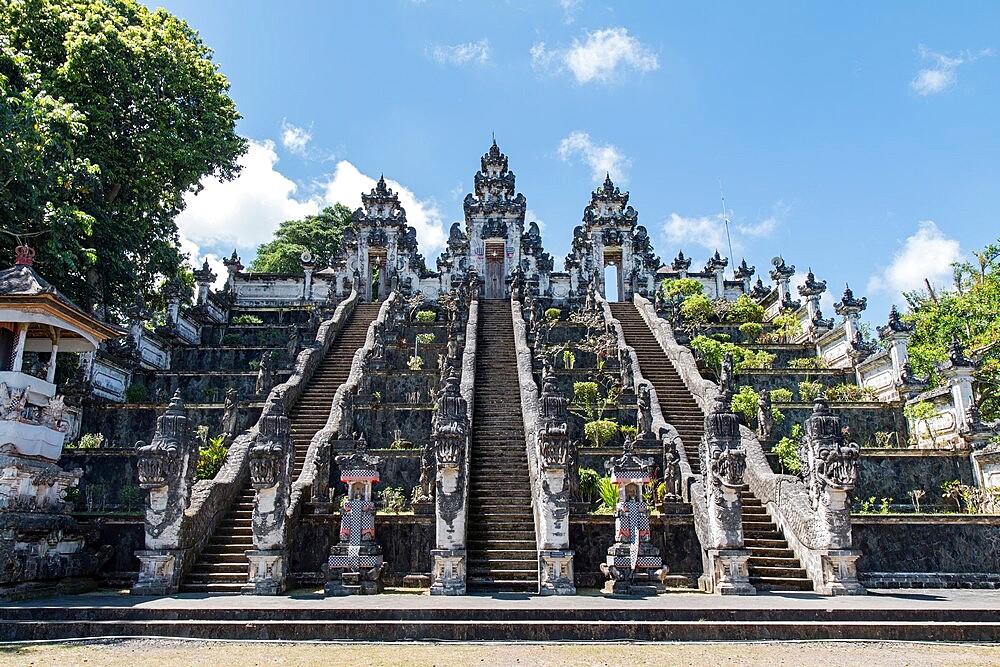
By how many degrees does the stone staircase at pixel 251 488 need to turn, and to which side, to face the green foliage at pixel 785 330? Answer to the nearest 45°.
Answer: approximately 135° to its left

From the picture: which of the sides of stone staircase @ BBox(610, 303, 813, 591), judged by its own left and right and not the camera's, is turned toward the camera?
front

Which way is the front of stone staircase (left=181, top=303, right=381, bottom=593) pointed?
toward the camera

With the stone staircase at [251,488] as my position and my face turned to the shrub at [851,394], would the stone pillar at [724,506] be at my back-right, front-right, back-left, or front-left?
front-right

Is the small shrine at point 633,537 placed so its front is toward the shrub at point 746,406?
no

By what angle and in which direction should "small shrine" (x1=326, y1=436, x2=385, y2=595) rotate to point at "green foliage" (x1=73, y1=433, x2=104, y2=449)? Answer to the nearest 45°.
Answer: approximately 135° to its right

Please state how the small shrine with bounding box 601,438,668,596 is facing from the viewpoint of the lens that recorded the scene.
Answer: facing the viewer

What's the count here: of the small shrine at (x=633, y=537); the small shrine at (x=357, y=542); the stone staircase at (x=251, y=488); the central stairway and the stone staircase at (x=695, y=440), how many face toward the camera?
5

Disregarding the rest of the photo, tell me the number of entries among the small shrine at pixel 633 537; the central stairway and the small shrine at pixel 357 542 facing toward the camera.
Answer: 3

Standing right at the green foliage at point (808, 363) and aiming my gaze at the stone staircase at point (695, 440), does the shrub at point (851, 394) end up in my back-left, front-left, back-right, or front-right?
front-left

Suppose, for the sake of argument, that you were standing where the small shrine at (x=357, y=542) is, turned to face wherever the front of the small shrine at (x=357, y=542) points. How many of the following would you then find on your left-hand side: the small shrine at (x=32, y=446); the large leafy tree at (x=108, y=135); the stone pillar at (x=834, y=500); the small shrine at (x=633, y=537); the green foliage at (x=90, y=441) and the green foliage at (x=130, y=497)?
2

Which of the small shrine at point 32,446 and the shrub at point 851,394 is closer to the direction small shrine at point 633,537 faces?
the small shrine

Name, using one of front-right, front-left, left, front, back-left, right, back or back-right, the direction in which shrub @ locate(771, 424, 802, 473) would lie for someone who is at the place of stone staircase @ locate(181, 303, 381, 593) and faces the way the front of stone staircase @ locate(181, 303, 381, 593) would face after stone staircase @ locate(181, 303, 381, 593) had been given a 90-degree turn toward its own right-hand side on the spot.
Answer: back

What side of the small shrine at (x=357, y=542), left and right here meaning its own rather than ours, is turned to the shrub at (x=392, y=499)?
back

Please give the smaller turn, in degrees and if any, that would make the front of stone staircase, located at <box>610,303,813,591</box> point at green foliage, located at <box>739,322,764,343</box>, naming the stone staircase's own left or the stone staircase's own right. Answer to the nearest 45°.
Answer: approximately 180°

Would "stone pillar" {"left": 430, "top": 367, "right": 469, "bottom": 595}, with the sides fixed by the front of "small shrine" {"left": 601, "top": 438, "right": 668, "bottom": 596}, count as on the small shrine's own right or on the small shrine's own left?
on the small shrine's own right

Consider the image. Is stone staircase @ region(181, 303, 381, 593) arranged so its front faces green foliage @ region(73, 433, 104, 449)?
no

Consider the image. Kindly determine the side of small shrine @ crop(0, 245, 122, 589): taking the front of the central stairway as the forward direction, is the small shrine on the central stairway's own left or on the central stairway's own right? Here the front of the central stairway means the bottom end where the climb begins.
on the central stairway's own right

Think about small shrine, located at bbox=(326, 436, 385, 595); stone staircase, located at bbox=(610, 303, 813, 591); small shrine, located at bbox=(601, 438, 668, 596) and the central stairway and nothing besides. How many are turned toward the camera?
4
